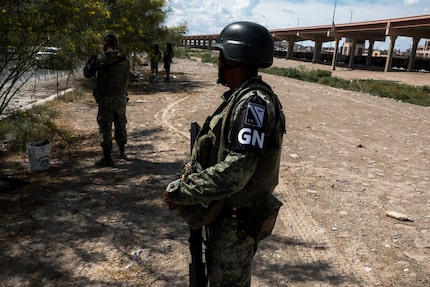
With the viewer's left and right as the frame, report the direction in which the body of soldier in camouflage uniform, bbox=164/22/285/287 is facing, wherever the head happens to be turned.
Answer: facing to the left of the viewer

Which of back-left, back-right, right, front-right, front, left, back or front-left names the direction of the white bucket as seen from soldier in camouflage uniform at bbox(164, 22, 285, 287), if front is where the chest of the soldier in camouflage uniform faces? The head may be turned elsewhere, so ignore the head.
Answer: front-right

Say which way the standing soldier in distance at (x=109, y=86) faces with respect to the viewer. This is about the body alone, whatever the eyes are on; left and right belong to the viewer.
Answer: facing away from the viewer and to the left of the viewer

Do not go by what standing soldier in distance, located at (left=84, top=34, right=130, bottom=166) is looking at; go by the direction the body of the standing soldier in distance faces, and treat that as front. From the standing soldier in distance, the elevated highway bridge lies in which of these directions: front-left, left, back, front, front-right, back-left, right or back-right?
right

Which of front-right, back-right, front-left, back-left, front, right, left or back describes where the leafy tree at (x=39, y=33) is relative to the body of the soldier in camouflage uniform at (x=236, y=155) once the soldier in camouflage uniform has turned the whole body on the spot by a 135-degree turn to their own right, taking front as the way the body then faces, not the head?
left

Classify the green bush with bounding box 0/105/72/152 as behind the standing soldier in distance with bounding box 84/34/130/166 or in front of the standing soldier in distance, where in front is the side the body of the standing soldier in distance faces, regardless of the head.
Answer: in front

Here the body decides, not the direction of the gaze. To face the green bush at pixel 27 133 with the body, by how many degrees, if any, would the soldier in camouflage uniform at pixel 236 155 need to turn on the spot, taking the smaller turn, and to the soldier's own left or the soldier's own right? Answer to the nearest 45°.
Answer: approximately 45° to the soldier's own right
